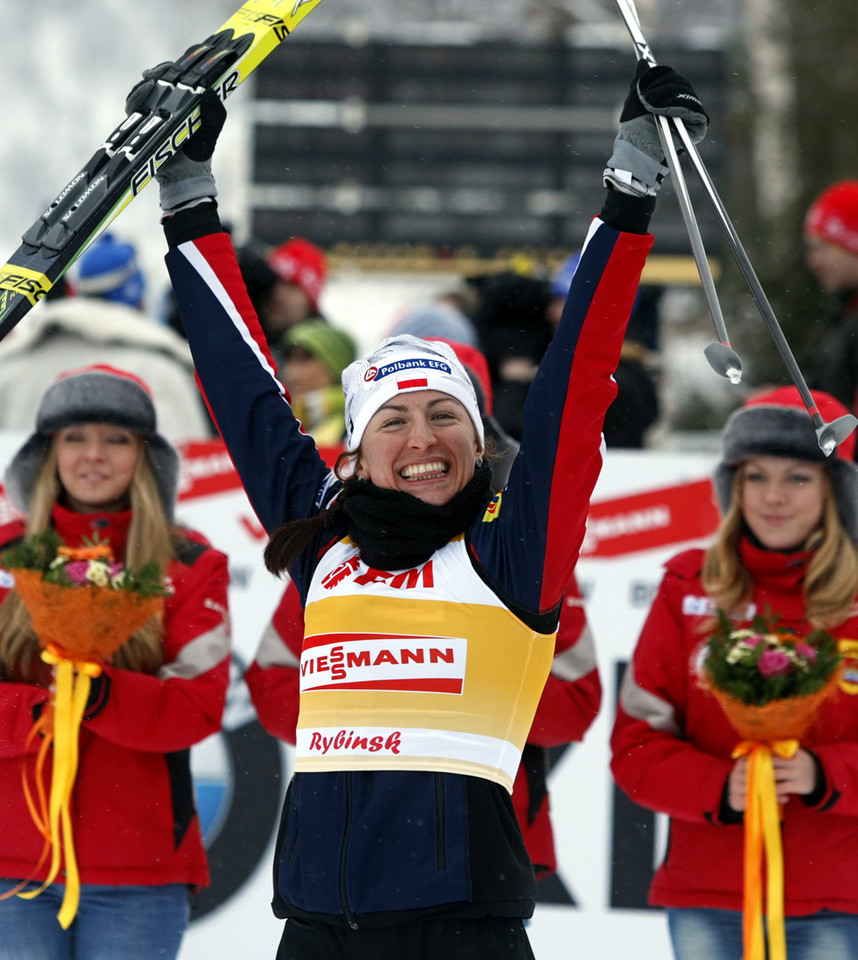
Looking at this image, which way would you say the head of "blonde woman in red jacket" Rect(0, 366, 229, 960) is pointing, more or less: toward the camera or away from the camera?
toward the camera

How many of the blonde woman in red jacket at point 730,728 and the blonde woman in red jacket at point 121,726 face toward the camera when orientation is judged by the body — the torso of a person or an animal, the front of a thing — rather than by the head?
2

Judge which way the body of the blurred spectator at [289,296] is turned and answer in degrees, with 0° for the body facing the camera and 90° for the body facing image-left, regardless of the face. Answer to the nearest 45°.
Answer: approximately 45°

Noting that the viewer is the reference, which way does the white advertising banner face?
facing the viewer

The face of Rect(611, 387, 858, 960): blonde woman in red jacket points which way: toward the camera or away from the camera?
toward the camera

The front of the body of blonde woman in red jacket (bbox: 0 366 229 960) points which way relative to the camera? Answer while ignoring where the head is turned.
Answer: toward the camera

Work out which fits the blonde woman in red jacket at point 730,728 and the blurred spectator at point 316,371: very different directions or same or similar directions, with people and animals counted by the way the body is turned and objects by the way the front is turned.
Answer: same or similar directions

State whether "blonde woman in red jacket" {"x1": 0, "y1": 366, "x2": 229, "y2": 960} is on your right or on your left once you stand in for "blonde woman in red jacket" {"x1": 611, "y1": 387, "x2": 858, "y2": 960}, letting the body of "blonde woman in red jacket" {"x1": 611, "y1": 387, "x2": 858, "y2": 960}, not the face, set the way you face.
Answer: on your right
